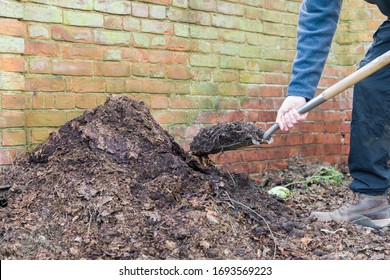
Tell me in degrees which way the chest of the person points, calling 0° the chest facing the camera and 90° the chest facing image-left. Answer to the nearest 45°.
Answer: approximately 90°

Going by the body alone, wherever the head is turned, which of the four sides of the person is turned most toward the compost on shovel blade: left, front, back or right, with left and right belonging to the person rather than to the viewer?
front
